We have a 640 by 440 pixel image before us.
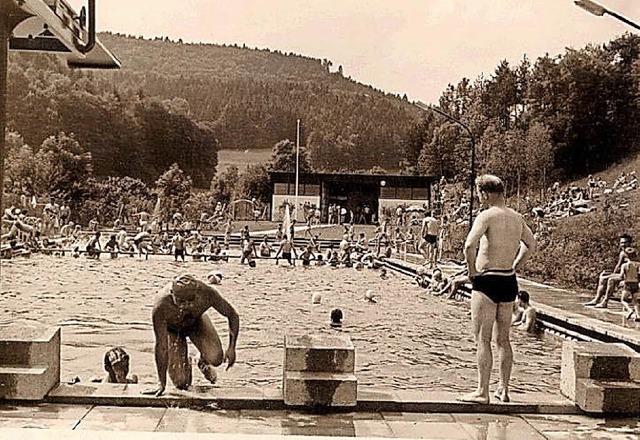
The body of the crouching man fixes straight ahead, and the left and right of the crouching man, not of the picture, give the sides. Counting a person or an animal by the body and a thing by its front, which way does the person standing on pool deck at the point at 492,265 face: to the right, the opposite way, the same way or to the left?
the opposite way

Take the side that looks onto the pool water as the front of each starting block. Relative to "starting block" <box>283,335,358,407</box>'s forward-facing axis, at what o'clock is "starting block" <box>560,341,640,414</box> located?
"starting block" <box>560,341,640,414</box> is roughly at 3 o'clock from "starting block" <box>283,335,358,407</box>.

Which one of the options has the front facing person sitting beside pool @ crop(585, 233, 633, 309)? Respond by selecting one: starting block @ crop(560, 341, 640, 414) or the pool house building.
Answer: the starting block

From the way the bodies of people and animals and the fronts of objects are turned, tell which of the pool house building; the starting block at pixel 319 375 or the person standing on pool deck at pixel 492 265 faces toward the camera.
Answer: the pool house building

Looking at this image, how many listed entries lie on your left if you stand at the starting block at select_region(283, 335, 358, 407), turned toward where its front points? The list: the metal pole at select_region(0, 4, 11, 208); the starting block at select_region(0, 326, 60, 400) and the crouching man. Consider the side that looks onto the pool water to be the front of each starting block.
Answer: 3

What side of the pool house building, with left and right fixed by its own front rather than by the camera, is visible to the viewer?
front

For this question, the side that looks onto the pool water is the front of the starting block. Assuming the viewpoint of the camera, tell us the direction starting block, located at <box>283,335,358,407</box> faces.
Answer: facing away from the viewer

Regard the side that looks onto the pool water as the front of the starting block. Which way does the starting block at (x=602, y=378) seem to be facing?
away from the camera

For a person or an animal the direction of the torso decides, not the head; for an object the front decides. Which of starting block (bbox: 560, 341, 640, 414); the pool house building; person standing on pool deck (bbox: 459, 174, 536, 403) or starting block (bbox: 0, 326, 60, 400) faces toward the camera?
the pool house building

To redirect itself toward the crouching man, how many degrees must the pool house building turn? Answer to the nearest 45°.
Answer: approximately 45° to its right

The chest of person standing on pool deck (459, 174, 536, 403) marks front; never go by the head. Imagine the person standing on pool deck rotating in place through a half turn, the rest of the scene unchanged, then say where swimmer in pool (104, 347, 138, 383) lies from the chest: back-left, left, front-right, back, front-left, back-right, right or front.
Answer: back-right

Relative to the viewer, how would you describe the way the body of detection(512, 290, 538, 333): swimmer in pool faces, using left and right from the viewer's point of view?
facing to the left of the viewer
